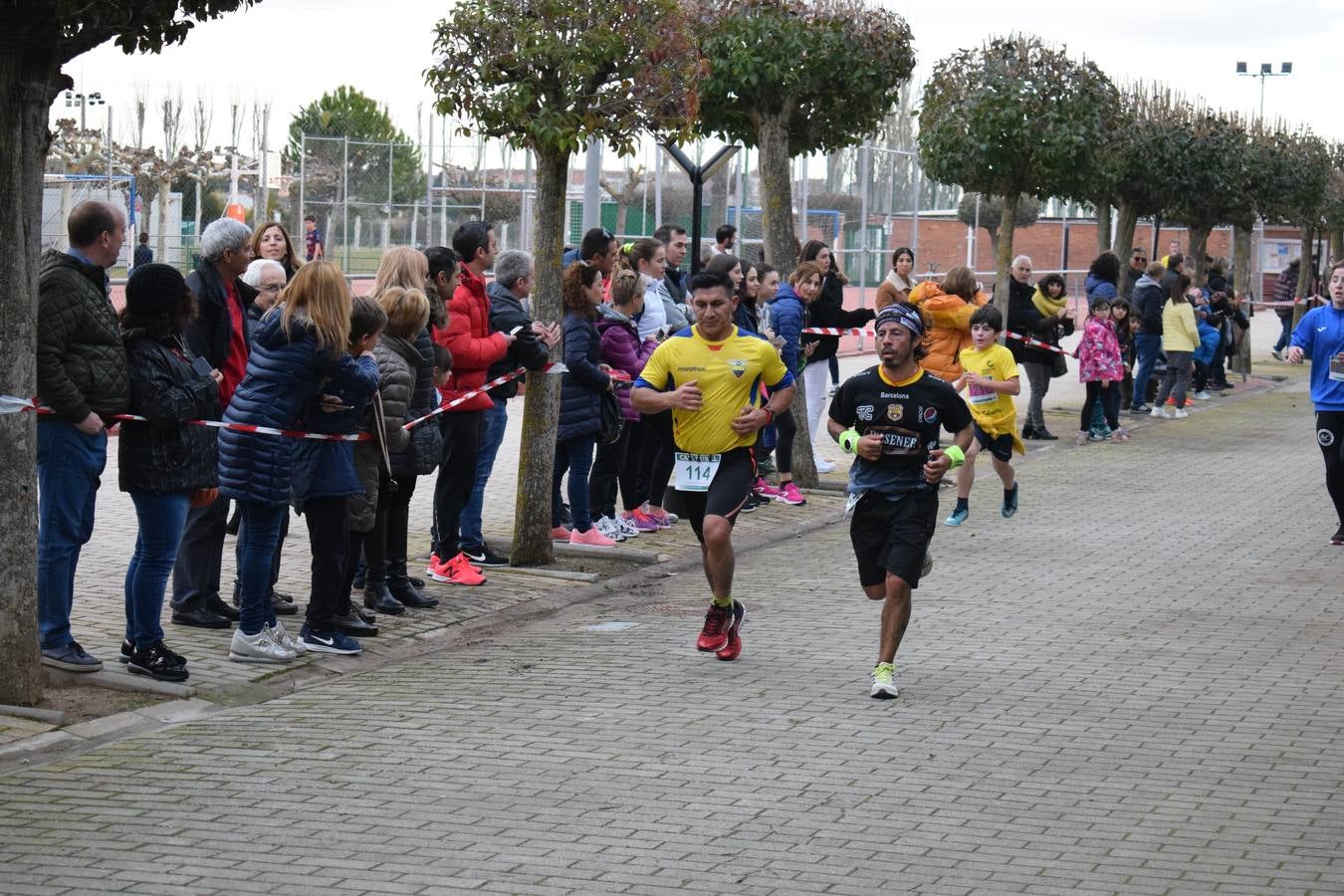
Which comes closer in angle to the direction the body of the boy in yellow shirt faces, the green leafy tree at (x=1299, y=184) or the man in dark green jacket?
the man in dark green jacket

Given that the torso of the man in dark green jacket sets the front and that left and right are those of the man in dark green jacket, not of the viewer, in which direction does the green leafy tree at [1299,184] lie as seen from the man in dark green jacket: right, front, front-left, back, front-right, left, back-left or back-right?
front-left

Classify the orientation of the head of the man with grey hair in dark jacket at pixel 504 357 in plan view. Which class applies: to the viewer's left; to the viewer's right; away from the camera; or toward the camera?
to the viewer's right

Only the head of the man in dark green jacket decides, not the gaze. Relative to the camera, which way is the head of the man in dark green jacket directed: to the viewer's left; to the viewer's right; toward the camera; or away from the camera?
to the viewer's right

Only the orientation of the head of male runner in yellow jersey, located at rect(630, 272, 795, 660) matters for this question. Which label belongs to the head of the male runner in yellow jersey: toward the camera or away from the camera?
toward the camera

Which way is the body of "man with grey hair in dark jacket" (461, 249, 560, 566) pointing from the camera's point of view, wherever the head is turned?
to the viewer's right

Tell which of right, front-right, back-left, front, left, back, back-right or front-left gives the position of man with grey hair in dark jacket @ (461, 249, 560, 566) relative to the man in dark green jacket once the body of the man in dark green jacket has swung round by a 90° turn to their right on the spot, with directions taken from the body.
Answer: back-left

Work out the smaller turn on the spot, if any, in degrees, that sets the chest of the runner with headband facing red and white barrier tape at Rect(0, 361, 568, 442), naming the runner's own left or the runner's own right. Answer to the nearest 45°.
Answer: approximately 90° to the runner's own right

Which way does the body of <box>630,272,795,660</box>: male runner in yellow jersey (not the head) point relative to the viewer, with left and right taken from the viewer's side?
facing the viewer

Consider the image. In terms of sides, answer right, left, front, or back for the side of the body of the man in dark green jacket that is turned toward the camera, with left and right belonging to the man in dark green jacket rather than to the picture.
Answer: right

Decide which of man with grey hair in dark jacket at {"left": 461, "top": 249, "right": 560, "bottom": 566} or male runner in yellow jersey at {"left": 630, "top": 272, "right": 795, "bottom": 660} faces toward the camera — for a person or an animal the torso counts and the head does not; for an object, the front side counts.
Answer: the male runner in yellow jersey

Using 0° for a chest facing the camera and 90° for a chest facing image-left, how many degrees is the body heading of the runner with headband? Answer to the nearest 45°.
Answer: approximately 0°

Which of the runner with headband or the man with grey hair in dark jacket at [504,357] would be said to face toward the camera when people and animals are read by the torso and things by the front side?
the runner with headband
